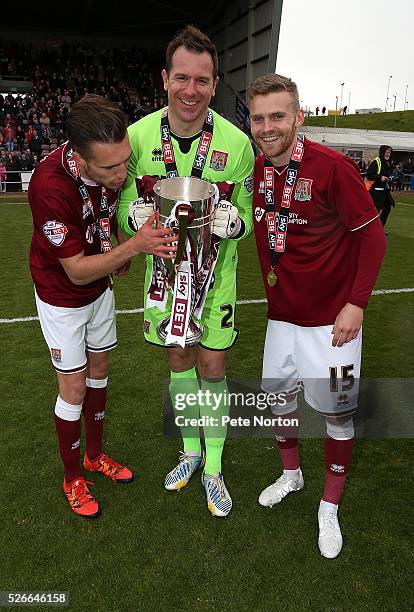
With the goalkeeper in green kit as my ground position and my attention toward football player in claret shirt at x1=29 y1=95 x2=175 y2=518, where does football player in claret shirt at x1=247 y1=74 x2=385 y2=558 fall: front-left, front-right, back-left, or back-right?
back-left

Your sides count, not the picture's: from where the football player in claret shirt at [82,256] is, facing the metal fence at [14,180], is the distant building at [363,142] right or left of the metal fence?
right

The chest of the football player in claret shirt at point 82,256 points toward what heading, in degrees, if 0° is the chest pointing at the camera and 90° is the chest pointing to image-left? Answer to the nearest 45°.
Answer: approximately 315°

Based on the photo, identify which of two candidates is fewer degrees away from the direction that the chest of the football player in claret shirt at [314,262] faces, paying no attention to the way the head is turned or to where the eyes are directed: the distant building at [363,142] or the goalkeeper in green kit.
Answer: the goalkeeper in green kit

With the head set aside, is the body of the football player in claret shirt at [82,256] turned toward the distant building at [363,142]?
no

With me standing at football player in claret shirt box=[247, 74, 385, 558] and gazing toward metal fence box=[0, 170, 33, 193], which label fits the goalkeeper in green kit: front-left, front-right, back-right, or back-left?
front-left

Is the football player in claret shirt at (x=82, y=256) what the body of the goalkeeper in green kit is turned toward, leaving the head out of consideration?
no

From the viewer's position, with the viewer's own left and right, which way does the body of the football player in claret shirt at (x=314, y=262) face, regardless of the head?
facing the viewer and to the left of the viewer

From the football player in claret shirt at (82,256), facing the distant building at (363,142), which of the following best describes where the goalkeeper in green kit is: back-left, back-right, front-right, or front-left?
front-right

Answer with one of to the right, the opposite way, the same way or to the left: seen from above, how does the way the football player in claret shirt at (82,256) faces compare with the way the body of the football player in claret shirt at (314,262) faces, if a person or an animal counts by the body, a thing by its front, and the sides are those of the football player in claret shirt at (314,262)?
to the left

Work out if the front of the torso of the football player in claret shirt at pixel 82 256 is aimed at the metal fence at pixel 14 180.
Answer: no

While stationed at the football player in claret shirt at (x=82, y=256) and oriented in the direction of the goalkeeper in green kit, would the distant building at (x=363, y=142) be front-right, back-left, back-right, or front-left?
front-left

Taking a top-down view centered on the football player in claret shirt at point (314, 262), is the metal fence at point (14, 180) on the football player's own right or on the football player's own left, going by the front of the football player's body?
on the football player's own right

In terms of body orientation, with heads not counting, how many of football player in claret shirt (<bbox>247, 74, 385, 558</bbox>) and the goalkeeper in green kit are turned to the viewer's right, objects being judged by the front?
0

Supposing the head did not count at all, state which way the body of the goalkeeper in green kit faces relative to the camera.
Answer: toward the camera

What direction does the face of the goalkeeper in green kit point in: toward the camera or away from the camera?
toward the camera

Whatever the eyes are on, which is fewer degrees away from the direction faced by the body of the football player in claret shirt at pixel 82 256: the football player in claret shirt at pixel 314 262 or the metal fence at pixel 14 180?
the football player in claret shirt
